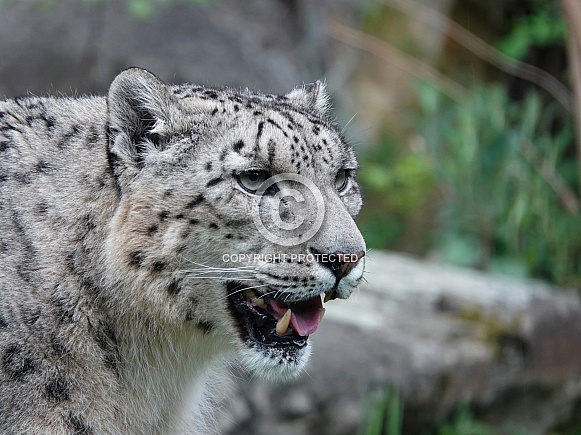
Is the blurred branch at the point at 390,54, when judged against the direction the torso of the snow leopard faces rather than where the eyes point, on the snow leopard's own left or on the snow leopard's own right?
on the snow leopard's own left

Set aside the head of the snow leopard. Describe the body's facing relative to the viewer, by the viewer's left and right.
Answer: facing the viewer and to the right of the viewer
